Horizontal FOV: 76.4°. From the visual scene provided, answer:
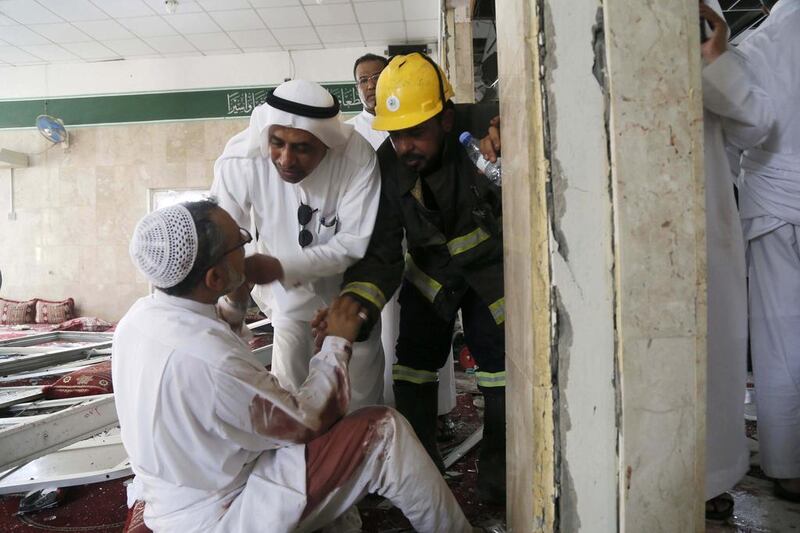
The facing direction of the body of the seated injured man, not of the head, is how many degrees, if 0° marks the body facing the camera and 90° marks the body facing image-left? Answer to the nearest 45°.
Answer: approximately 225°

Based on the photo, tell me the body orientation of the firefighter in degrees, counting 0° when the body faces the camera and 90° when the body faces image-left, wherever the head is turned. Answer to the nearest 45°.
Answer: approximately 45°

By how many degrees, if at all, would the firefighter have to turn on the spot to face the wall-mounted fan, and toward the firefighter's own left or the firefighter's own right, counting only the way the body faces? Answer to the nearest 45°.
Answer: approximately 90° to the firefighter's own right

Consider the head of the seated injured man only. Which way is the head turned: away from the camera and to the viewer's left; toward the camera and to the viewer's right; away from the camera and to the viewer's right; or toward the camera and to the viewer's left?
away from the camera and to the viewer's right

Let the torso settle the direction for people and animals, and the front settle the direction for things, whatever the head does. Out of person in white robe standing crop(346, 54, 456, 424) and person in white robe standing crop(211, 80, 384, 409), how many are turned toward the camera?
2

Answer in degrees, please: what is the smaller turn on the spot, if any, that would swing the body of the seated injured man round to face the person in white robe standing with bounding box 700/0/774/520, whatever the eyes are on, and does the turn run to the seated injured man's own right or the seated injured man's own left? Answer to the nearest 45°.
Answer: approximately 45° to the seated injured man's own right
